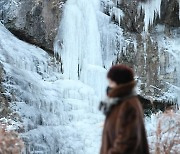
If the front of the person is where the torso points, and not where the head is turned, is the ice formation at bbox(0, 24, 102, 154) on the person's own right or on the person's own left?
on the person's own right

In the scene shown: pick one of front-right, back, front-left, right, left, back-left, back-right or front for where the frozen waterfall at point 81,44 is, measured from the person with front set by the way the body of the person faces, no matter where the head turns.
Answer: right

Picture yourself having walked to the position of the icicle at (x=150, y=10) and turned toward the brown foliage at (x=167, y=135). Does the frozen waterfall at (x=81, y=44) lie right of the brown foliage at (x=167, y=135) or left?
right

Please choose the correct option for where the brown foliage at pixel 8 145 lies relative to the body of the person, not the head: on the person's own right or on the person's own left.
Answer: on the person's own right
